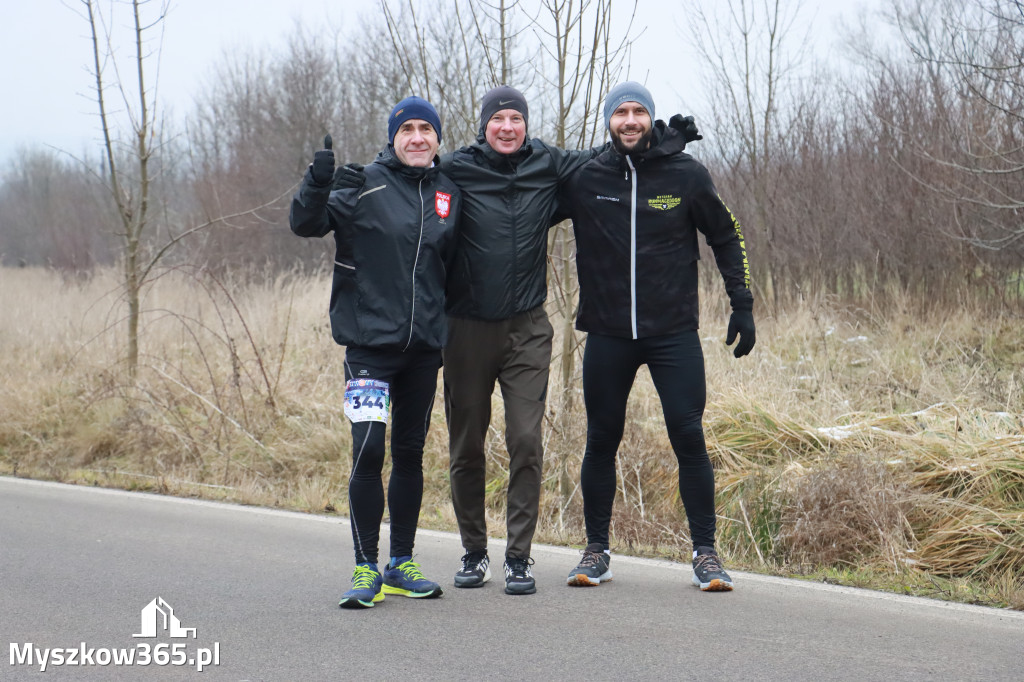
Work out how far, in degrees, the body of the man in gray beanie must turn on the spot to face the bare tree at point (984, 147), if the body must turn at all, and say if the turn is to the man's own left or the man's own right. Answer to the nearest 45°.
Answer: approximately 135° to the man's own left

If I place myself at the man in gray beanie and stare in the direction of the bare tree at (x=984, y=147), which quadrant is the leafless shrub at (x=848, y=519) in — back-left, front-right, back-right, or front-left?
front-right

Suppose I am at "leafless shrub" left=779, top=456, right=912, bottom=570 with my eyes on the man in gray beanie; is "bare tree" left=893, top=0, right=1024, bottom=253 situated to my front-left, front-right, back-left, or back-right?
back-right

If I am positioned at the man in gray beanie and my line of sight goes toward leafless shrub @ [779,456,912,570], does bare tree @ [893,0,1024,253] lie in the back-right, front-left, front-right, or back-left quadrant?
front-left

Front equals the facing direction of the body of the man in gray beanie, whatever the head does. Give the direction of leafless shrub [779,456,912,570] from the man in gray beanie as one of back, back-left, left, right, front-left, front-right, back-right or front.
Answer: back-left

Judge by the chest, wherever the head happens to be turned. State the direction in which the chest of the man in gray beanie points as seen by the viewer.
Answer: toward the camera
